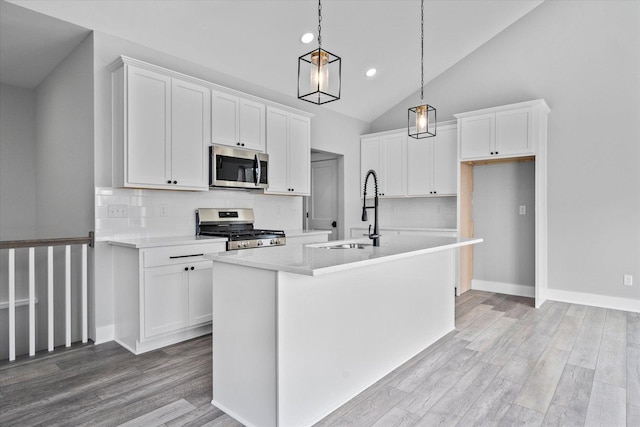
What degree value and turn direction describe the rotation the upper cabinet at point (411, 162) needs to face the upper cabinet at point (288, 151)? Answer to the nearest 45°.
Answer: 0° — it already faces it

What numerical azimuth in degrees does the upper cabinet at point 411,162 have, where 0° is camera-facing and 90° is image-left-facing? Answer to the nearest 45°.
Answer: approximately 45°

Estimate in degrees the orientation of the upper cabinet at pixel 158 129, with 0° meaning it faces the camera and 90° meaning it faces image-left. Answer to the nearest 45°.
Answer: approximately 315°
